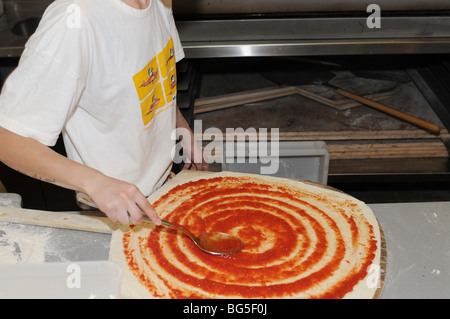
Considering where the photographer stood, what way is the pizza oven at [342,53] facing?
facing the viewer

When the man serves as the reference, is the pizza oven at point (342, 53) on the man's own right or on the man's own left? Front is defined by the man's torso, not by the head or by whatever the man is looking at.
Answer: on the man's own left

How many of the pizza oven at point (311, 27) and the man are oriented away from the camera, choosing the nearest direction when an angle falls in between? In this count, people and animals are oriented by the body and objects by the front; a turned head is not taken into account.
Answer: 0

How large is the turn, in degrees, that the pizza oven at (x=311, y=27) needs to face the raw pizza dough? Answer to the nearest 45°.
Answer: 0° — it already faces it

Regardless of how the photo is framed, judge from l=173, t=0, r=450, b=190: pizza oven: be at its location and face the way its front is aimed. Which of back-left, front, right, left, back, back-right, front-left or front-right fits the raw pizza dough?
front
